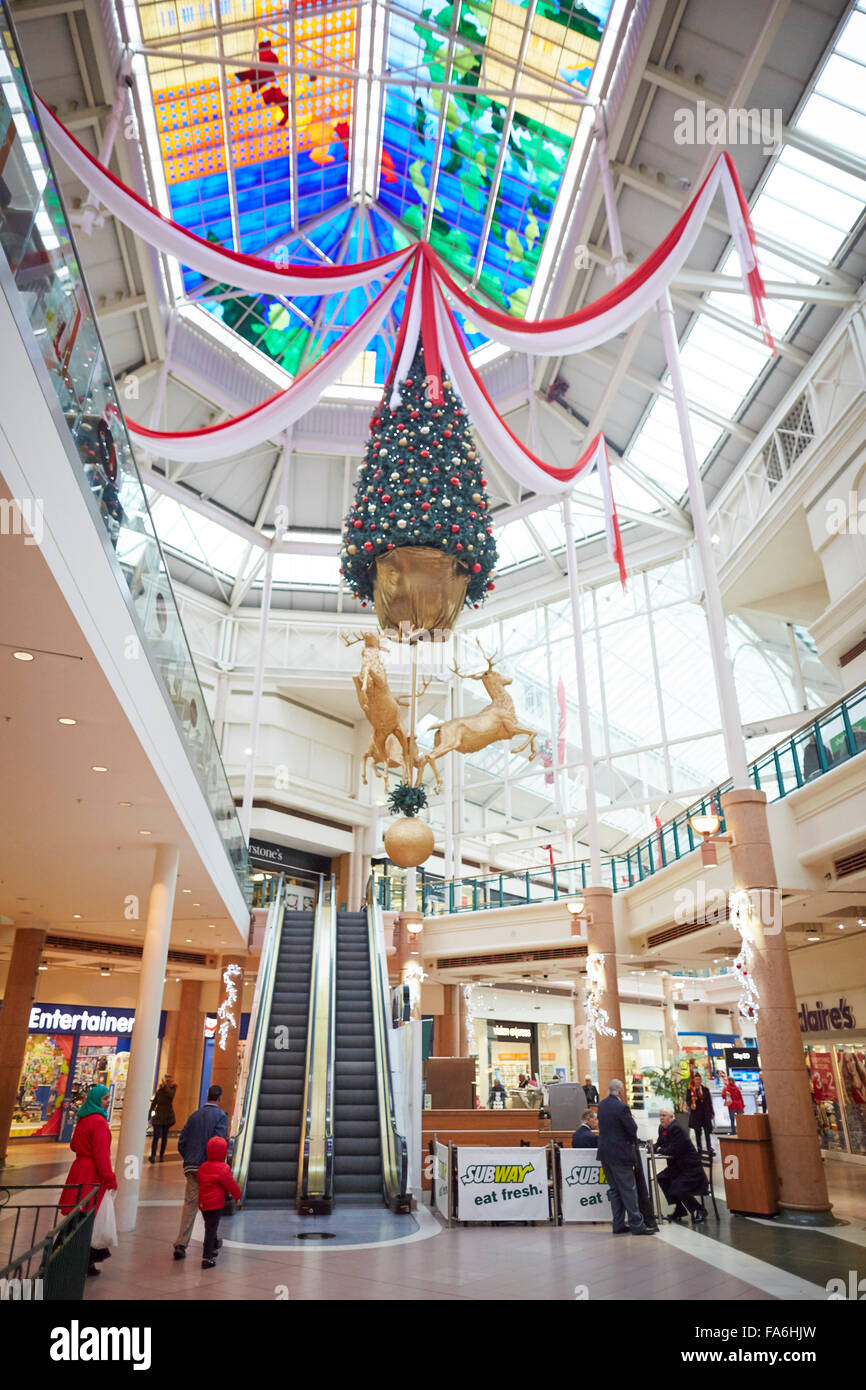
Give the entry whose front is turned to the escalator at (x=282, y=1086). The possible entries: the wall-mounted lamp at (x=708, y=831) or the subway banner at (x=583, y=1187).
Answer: the wall-mounted lamp

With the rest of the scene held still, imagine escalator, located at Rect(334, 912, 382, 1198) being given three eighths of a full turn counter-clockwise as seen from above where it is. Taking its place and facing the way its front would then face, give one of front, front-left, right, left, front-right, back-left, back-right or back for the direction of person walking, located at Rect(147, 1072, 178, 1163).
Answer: left

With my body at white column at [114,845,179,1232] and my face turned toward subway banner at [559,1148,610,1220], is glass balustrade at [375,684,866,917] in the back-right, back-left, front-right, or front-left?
front-left

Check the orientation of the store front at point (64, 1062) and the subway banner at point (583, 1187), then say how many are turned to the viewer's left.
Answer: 0

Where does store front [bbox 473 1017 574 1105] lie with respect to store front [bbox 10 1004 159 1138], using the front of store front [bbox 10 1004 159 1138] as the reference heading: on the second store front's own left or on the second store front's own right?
on the second store front's own left

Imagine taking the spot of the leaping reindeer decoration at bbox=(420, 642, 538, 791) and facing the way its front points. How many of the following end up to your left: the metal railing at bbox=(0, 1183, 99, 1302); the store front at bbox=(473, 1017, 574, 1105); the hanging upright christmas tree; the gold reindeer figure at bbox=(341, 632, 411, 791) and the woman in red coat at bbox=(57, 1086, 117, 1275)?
1

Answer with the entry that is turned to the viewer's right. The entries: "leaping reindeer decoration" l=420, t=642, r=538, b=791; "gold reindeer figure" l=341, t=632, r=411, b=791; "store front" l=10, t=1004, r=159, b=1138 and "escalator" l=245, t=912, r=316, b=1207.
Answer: the leaping reindeer decoration

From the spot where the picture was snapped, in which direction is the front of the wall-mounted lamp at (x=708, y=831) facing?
facing to the left of the viewer

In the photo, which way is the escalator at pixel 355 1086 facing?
toward the camera

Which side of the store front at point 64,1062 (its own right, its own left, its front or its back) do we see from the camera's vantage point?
front

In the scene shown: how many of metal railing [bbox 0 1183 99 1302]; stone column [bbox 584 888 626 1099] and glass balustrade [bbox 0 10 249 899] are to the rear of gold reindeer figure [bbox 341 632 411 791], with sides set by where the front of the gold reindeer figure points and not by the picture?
1

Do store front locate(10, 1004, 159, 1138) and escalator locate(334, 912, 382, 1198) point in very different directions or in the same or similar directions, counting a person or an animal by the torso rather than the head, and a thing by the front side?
same or similar directions

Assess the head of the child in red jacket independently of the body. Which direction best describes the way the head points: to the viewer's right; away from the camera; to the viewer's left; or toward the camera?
away from the camera

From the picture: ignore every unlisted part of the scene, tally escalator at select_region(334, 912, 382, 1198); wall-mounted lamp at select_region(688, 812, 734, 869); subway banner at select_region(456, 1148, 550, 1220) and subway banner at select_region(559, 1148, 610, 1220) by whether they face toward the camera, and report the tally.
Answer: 3

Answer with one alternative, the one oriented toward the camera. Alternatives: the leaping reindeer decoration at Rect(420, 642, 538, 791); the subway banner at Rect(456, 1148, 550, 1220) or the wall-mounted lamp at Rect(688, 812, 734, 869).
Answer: the subway banner

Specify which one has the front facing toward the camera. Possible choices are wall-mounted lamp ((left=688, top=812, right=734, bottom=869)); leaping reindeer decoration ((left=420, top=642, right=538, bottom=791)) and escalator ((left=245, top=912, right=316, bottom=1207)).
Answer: the escalator

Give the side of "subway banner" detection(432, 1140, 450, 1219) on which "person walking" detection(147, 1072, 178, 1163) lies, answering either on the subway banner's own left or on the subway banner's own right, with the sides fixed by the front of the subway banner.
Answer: on the subway banner's own right
